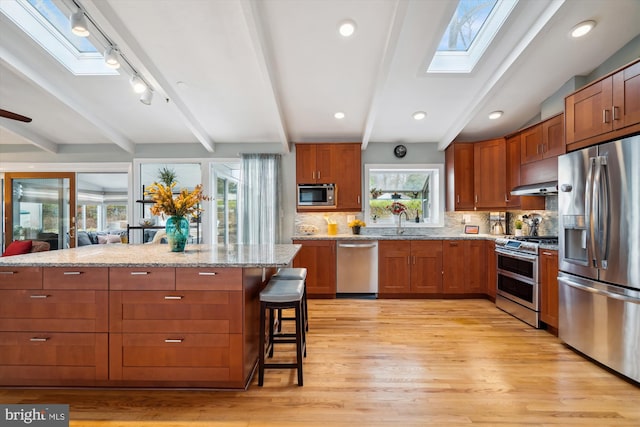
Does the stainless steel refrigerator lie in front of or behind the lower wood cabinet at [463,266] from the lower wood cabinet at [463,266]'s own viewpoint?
in front

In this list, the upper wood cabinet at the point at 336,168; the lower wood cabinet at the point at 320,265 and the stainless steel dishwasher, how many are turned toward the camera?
3

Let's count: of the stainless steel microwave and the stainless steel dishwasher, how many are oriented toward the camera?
2

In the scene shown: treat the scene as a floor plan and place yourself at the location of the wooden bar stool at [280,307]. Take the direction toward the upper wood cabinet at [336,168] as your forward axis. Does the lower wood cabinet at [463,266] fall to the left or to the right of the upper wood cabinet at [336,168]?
right

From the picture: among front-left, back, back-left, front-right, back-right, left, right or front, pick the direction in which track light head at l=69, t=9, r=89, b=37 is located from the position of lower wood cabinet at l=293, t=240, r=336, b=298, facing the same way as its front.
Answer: front-right

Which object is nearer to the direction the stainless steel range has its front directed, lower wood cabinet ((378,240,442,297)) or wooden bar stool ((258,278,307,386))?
the wooden bar stool

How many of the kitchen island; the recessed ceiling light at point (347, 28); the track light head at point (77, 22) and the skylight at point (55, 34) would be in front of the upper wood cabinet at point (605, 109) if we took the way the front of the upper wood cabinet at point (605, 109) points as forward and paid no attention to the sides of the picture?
4

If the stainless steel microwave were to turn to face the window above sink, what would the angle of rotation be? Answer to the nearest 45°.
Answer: approximately 90° to its left

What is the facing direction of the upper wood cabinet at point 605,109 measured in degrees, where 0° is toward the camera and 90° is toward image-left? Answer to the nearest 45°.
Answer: approximately 45°

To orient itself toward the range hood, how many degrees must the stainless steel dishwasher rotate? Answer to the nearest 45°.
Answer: approximately 90° to its left

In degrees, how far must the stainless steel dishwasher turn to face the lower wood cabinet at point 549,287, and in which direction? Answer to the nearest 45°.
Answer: approximately 45° to its left

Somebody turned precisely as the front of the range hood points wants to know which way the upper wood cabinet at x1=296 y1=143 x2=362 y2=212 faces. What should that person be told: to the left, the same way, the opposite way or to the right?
to the left
